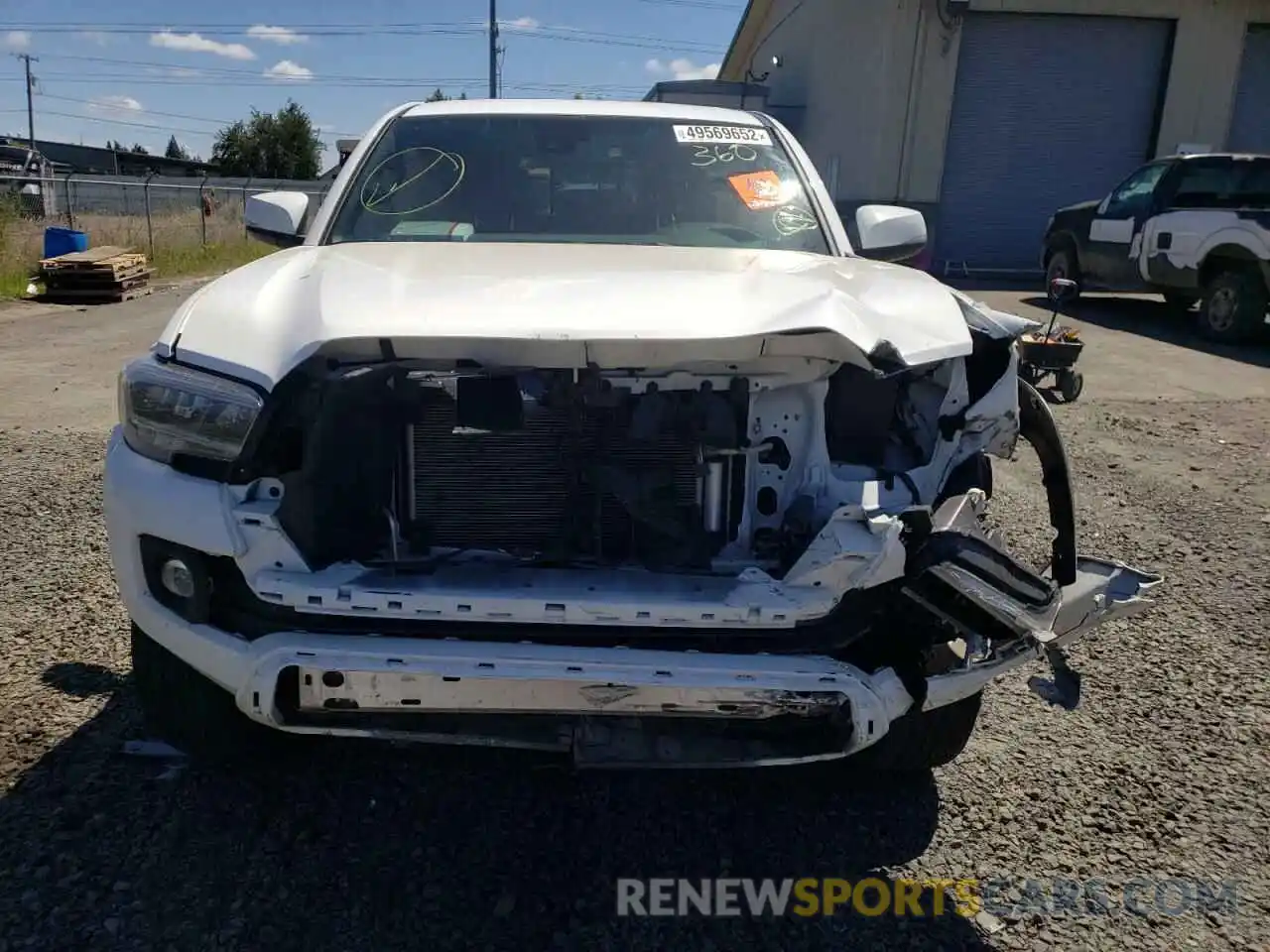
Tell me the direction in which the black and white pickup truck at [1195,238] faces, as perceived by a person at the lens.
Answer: facing away from the viewer and to the left of the viewer

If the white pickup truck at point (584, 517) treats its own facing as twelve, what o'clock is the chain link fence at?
The chain link fence is roughly at 5 o'clock from the white pickup truck.

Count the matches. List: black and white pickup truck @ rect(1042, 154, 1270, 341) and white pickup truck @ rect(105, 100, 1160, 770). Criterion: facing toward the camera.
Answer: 1

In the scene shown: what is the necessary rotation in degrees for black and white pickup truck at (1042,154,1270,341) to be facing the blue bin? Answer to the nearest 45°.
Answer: approximately 45° to its left

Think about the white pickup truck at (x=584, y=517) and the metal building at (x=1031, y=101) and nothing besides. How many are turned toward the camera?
2

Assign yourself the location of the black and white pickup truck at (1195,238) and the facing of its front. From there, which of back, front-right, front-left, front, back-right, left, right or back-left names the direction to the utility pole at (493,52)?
front

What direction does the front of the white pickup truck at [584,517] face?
toward the camera

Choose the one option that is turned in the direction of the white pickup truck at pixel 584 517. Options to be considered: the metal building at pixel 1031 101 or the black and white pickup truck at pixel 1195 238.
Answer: the metal building

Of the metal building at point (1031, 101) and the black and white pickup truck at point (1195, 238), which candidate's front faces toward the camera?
the metal building

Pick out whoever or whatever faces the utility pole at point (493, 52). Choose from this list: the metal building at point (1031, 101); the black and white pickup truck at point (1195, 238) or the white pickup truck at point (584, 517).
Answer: the black and white pickup truck at point (1195, 238)

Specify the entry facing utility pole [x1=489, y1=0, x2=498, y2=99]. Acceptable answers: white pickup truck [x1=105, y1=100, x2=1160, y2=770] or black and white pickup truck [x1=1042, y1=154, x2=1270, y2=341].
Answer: black and white pickup truck [x1=1042, y1=154, x2=1270, y2=341]
